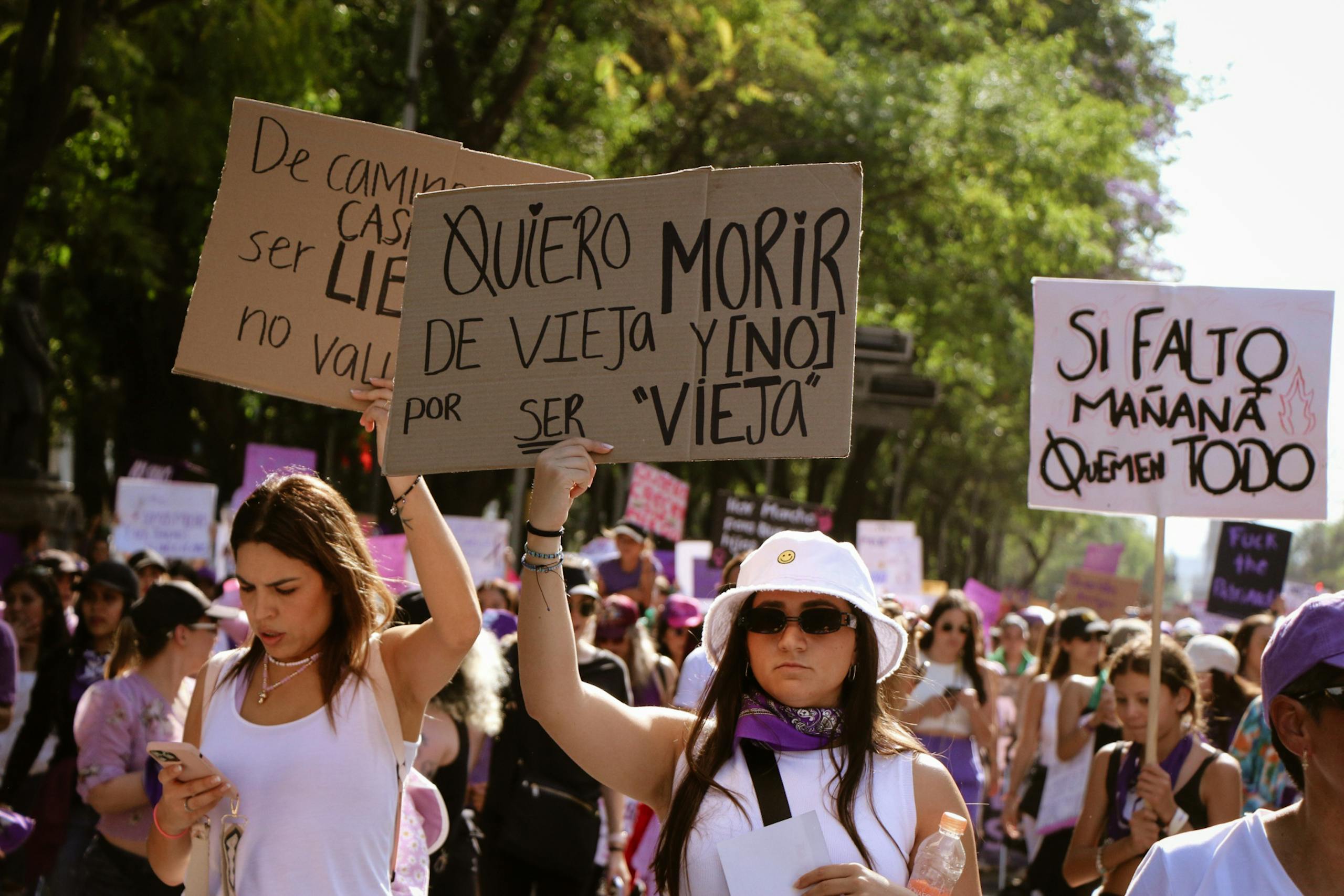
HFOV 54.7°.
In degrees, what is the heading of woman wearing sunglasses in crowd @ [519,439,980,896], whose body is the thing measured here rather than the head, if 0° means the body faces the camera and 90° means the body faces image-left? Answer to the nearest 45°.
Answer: approximately 0°

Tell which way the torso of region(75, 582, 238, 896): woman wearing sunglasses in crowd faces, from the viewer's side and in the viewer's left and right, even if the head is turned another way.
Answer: facing to the right of the viewer

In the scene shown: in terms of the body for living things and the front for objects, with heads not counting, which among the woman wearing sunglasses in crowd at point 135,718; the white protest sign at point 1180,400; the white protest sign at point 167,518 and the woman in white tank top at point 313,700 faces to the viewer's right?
the woman wearing sunglasses in crowd

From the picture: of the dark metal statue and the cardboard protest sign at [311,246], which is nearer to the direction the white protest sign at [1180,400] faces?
the cardboard protest sign
